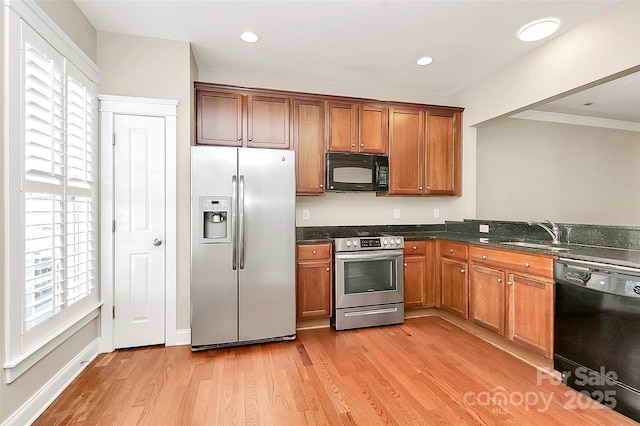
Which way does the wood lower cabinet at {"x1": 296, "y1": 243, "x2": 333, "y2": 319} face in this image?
toward the camera

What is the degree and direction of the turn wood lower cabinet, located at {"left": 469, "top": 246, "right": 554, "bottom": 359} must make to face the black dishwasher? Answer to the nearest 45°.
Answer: approximately 90° to its left

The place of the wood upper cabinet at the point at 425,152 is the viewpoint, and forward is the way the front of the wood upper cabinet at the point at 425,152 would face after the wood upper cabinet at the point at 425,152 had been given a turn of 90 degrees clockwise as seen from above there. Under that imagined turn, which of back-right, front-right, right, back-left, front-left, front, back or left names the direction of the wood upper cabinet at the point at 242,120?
front-left

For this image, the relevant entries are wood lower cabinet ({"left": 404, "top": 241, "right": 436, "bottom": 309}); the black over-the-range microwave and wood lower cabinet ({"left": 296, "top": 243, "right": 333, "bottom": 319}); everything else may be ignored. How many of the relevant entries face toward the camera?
3

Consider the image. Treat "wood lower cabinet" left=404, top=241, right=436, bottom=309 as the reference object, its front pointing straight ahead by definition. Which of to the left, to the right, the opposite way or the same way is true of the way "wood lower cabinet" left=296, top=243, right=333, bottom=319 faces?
the same way

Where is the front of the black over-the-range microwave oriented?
toward the camera

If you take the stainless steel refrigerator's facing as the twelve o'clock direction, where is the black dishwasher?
The black dishwasher is roughly at 10 o'clock from the stainless steel refrigerator.

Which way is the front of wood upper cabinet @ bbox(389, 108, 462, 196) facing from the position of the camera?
facing the viewer

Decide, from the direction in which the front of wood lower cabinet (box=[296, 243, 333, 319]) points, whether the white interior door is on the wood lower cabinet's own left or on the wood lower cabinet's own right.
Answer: on the wood lower cabinet's own right

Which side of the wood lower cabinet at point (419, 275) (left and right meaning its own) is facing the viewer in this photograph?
front

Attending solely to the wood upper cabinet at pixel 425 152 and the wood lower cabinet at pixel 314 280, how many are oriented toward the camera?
2

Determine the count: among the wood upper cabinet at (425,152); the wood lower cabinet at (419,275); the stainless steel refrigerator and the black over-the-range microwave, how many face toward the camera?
4
